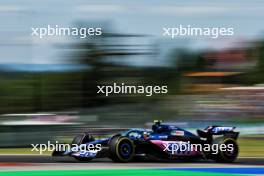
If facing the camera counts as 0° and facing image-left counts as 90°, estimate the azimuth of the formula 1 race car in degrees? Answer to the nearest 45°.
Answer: approximately 45°
